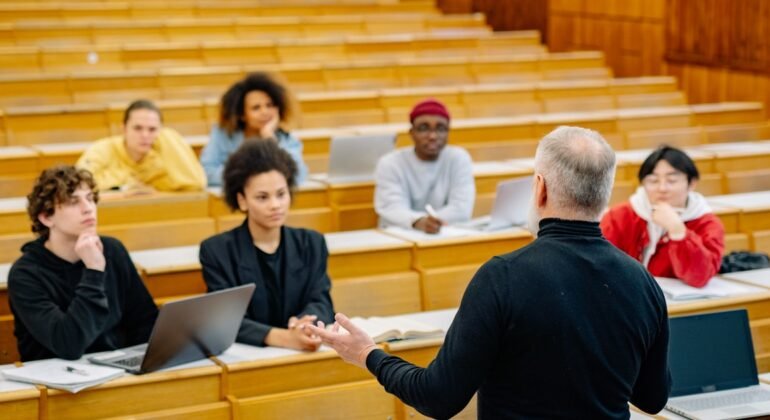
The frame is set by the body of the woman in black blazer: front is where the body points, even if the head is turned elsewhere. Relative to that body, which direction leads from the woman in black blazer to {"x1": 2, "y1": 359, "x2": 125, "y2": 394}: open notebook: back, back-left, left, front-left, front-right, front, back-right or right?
right

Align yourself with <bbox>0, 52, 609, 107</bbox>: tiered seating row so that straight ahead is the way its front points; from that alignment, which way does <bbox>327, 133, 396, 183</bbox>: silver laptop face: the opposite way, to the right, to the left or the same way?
the opposite way

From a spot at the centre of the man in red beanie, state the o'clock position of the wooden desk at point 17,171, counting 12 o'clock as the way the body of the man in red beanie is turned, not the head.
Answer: The wooden desk is roughly at 3 o'clock from the man in red beanie.

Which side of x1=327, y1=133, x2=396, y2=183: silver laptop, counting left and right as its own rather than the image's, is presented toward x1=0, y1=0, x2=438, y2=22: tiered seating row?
front

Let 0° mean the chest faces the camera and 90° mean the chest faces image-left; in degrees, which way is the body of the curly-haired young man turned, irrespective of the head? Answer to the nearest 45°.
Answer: approximately 315°

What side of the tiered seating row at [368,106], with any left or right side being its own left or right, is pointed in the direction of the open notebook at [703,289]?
front

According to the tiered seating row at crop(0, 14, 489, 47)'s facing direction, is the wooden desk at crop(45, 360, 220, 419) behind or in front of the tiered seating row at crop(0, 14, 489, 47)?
in front

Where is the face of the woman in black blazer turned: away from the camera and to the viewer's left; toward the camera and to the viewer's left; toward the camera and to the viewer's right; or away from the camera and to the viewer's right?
toward the camera and to the viewer's right

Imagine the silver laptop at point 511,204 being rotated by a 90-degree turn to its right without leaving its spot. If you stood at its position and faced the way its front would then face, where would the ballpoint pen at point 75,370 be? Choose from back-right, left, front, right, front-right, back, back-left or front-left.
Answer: back

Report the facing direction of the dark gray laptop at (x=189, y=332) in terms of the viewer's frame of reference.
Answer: facing away from the viewer and to the left of the viewer

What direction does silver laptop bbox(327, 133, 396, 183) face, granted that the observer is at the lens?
facing away from the viewer
